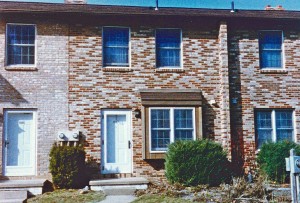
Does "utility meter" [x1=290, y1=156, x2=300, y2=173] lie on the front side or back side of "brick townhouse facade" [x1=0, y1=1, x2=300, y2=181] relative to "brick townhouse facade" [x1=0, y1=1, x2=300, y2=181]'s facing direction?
on the front side

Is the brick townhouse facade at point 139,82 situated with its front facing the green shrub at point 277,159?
no

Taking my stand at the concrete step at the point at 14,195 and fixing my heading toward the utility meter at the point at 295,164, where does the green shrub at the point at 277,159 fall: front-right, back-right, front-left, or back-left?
front-left

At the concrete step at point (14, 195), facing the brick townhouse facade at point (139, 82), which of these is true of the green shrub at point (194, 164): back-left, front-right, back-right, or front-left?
front-right

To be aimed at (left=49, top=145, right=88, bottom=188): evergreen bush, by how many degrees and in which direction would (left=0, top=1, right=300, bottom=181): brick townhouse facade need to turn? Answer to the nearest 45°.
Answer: approximately 45° to its right

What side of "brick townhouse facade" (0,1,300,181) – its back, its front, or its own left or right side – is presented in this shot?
front

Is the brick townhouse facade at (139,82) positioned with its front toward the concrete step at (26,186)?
no
